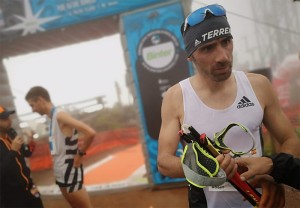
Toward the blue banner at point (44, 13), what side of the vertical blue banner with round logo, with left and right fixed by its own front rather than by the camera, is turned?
right

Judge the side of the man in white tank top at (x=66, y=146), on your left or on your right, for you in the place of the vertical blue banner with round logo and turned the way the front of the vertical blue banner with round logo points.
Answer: on your right

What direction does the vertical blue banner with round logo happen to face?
toward the camera

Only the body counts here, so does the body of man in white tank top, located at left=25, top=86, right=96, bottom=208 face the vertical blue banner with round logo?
no

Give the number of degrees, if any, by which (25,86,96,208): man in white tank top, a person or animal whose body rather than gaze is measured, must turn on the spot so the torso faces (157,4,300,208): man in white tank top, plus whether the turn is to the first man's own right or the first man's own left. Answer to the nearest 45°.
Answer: approximately 90° to the first man's own left

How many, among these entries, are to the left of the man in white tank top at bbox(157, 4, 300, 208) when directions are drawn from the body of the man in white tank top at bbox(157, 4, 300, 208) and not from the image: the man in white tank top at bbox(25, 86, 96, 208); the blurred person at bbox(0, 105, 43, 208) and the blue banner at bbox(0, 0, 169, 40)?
0

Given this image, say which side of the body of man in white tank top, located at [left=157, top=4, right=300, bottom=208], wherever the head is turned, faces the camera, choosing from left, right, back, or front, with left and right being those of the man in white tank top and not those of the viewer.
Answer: front

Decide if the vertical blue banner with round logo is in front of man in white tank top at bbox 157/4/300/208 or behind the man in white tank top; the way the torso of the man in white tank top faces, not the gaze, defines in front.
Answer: behind

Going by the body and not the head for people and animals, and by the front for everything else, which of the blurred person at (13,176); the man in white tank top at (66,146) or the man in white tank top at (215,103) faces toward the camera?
the man in white tank top at (215,103)

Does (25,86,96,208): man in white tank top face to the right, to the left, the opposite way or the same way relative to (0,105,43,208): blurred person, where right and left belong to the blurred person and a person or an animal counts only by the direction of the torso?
the opposite way

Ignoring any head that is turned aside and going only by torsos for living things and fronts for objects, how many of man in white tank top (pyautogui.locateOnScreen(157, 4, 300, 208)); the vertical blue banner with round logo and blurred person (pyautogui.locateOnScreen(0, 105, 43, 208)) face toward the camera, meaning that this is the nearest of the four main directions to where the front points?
2

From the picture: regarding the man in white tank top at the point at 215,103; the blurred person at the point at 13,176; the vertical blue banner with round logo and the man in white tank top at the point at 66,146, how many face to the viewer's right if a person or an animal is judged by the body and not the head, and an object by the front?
1

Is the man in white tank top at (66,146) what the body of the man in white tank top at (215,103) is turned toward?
no

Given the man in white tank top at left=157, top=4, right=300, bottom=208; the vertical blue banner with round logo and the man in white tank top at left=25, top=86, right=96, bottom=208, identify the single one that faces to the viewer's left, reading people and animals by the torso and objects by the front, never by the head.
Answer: the man in white tank top at left=25, top=86, right=96, bottom=208

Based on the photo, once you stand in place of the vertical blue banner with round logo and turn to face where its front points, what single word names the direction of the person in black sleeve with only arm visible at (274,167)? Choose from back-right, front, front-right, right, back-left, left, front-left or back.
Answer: front

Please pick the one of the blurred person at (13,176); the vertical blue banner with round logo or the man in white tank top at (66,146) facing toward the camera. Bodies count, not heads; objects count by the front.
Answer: the vertical blue banner with round logo
